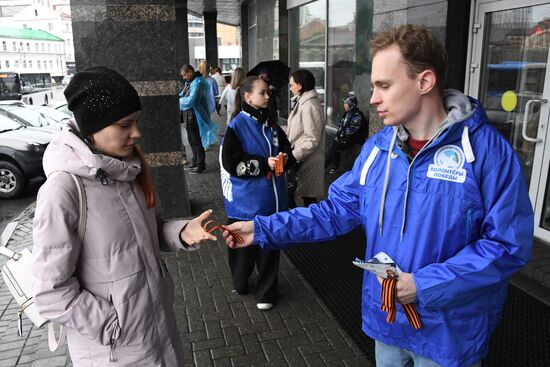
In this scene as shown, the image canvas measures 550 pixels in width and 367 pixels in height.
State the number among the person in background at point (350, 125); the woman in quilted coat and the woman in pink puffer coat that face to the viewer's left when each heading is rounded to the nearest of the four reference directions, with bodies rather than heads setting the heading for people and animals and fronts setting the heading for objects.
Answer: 2

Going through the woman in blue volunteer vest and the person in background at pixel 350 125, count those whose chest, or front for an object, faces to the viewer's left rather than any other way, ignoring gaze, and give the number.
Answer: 1

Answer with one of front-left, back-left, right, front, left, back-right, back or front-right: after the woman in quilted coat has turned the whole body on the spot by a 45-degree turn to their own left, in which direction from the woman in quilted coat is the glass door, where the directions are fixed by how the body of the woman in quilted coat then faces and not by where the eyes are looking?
back-left

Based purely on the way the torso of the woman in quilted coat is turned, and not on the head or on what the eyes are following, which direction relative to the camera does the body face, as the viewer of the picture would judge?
to the viewer's left

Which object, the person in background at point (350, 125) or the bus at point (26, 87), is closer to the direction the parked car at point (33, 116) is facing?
the person in background

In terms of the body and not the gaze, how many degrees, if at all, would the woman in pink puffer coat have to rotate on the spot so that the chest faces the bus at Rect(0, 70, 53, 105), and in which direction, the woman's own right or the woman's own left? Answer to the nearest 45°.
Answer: approximately 135° to the woman's own left

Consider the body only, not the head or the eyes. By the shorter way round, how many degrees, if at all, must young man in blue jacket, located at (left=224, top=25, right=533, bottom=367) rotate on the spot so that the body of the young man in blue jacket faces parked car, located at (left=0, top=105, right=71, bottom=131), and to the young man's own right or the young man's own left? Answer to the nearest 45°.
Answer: approximately 90° to the young man's own right

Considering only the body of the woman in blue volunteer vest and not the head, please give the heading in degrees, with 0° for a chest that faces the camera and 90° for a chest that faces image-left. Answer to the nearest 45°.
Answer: approximately 315°

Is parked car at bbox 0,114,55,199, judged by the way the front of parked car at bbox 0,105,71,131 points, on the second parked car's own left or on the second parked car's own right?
on the second parked car's own right

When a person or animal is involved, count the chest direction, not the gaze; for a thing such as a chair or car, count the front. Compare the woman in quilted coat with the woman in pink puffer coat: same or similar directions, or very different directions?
very different directions
